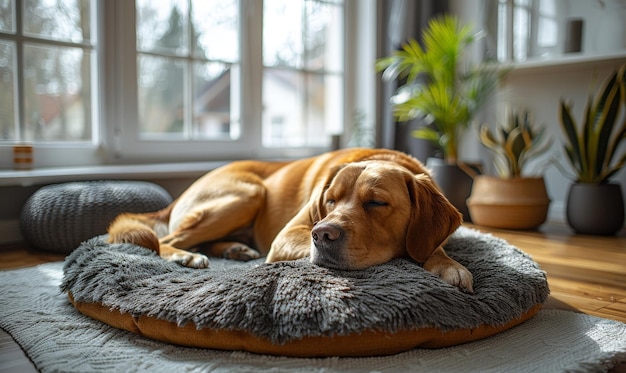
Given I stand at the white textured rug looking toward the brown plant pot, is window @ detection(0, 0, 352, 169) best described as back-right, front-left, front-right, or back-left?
front-left

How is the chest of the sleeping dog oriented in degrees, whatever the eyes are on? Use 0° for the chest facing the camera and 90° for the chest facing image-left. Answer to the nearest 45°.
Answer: approximately 315°

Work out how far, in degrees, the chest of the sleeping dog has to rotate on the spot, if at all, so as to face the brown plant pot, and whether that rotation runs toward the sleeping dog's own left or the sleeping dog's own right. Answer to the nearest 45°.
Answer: approximately 90° to the sleeping dog's own left

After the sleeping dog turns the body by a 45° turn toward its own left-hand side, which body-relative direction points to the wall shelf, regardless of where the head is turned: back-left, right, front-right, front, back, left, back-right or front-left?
front-left

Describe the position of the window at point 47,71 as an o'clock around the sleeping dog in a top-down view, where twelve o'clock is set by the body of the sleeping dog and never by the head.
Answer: The window is roughly at 6 o'clock from the sleeping dog.

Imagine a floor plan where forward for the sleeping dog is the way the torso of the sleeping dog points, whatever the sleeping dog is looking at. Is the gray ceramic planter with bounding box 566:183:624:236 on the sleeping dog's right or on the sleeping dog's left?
on the sleeping dog's left

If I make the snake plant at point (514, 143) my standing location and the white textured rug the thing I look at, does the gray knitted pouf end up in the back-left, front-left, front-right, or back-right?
front-right

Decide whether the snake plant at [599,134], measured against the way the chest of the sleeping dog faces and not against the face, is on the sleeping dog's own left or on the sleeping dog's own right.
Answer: on the sleeping dog's own left

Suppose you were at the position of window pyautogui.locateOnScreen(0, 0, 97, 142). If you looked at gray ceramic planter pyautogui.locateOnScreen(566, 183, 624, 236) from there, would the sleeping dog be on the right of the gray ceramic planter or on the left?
right

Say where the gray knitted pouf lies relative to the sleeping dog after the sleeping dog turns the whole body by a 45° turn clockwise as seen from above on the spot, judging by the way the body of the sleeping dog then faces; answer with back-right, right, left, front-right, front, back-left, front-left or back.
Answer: back-right
